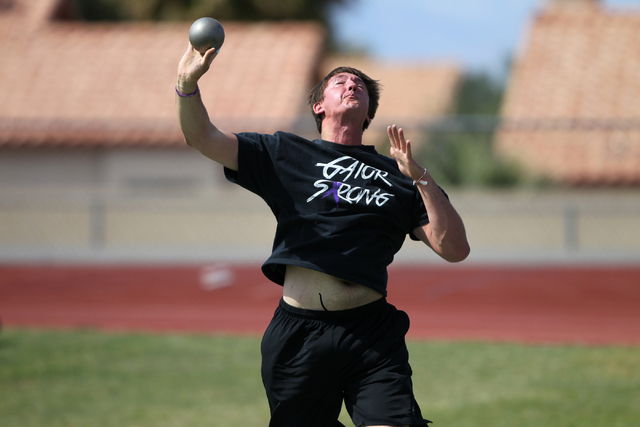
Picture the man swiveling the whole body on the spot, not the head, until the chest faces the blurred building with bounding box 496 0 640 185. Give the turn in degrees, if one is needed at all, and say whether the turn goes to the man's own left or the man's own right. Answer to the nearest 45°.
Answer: approximately 180°

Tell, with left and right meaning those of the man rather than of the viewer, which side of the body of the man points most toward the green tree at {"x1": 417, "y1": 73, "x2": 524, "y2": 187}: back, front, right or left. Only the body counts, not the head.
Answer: back

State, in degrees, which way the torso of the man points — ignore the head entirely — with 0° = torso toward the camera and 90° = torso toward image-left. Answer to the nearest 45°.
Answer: approximately 0°

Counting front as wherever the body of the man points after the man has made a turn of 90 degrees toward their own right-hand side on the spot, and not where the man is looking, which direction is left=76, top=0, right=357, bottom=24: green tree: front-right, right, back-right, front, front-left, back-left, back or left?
right

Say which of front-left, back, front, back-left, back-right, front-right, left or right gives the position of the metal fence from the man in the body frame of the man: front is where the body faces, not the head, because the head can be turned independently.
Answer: back
